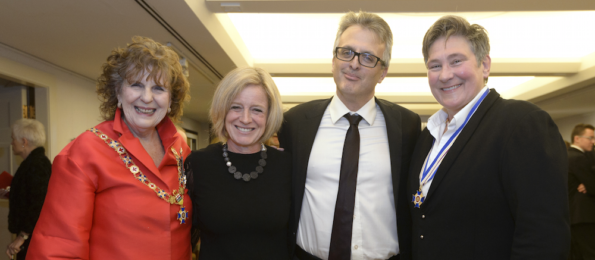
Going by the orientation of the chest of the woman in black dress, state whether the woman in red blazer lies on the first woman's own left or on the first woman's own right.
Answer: on the first woman's own right

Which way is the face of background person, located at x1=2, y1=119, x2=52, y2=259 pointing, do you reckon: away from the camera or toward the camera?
away from the camera

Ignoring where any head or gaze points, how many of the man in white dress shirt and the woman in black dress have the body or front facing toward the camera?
2

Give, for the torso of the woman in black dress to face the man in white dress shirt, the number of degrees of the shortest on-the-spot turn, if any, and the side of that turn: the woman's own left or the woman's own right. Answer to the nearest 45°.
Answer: approximately 90° to the woman's own left

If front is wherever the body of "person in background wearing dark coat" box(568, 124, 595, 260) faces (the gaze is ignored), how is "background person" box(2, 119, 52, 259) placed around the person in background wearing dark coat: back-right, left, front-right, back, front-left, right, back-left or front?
back-right

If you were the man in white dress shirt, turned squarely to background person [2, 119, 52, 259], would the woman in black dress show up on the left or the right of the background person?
left

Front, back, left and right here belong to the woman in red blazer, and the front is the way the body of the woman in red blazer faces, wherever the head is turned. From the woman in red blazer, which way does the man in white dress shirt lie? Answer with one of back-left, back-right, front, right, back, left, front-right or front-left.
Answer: front-left
